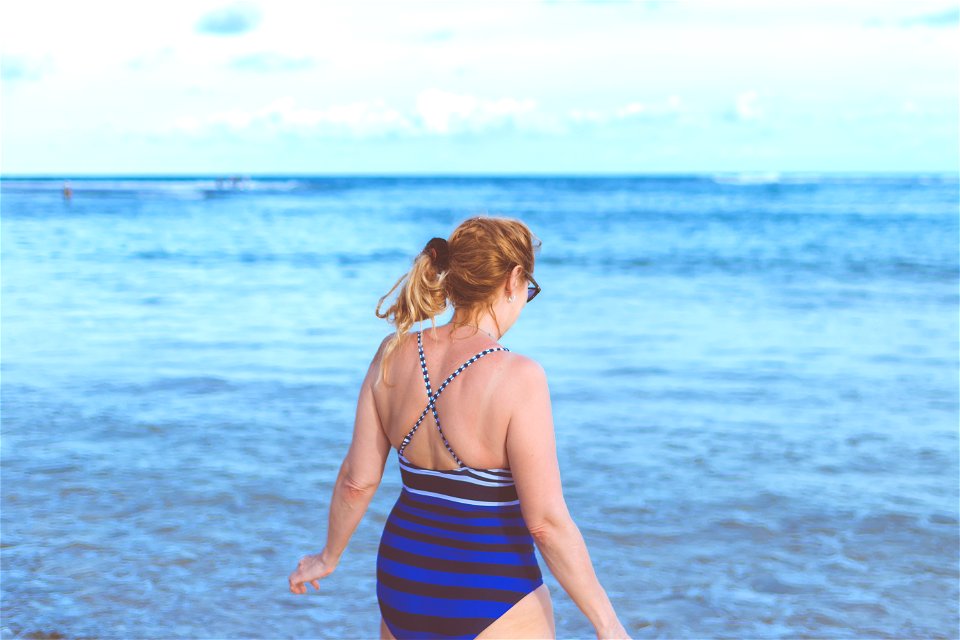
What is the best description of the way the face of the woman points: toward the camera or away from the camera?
away from the camera

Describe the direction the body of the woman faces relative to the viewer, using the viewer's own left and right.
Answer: facing away from the viewer and to the right of the viewer
